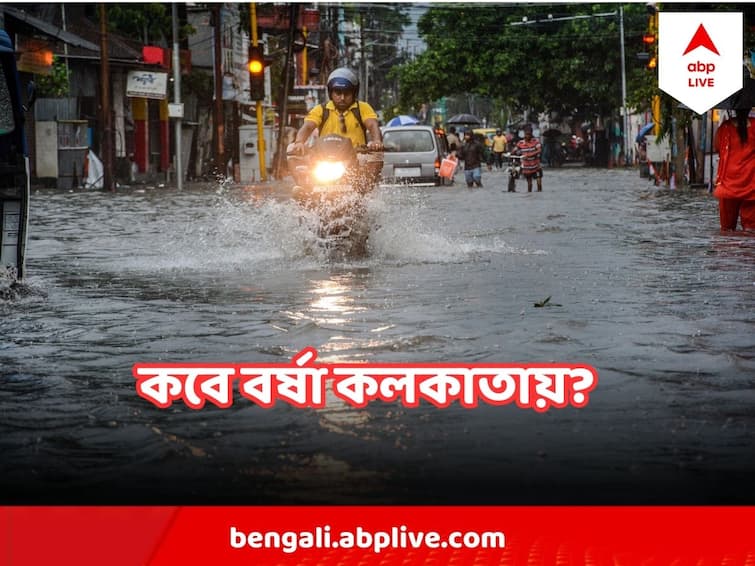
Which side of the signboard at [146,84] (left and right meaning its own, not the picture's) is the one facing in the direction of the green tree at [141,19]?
back

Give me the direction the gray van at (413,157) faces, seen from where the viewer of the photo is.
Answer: facing away from the viewer

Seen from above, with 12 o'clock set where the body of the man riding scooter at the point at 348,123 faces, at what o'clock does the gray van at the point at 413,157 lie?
The gray van is roughly at 6 o'clock from the man riding scooter.

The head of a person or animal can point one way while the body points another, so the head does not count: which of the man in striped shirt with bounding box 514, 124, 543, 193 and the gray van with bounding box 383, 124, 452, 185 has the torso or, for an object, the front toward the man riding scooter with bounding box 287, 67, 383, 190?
the man in striped shirt

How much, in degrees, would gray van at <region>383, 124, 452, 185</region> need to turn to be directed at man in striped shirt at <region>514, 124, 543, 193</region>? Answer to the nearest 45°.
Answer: approximately 135° to its right

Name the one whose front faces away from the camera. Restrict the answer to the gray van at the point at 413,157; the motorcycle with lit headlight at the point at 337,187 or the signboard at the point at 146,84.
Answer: the gray van

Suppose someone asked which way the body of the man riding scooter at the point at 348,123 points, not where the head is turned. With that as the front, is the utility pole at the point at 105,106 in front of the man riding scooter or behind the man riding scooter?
behind

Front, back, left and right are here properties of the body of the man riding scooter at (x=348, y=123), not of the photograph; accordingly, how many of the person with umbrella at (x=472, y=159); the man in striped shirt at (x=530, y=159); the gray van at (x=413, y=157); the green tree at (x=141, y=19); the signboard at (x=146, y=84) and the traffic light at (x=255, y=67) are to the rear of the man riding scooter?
6

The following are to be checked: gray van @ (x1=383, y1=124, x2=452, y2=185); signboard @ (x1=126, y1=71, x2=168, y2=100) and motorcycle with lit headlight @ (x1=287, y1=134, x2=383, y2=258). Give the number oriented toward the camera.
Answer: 2

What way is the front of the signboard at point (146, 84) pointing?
toward the camera

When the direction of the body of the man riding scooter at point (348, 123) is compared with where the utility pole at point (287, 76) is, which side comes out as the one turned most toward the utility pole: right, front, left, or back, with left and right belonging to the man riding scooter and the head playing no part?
back

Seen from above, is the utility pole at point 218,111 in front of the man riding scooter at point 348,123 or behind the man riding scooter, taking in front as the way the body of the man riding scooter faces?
behind

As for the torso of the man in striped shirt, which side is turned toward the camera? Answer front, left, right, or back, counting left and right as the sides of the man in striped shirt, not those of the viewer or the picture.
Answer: front
